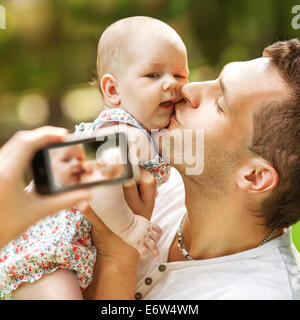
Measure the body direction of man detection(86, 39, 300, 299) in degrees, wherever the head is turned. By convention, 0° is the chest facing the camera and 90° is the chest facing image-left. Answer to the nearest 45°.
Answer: approximately 90°

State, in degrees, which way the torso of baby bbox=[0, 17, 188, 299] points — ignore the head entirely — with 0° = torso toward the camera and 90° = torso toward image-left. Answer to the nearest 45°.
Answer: approximately 315°

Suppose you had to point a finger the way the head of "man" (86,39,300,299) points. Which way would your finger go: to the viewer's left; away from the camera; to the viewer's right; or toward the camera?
to the viewer's left
